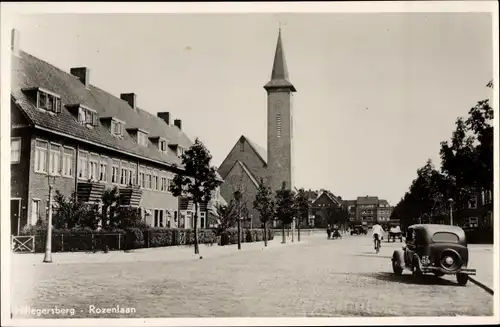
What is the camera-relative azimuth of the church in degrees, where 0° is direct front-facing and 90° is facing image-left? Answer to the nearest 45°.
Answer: approximately 0°

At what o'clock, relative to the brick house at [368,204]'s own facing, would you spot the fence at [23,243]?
The fence is roughly at 1 o'clock from the brick house.

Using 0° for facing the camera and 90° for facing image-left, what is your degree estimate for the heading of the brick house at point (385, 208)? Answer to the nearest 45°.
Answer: approximately 0°

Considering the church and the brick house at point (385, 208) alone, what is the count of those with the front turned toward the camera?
2
